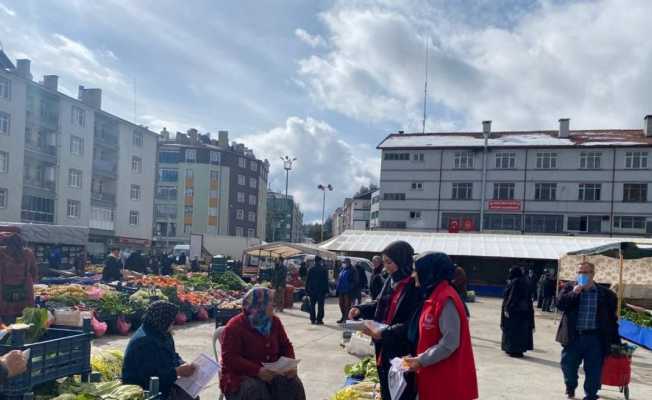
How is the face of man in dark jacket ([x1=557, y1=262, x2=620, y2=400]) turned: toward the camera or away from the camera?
toward the camera

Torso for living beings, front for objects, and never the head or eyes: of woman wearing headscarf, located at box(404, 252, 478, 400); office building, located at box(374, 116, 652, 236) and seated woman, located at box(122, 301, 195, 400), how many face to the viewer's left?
1

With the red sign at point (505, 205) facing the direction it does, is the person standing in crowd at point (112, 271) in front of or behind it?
in front

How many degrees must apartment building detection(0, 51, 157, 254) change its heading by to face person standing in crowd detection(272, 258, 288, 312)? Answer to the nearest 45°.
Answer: approximately 45° to its right

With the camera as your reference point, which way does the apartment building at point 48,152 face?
facing the viewer and to the right of the viewer

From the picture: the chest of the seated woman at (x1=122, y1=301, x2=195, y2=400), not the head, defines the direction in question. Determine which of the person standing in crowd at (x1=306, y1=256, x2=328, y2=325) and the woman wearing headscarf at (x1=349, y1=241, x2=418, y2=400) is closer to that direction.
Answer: the woman wearing headscarf

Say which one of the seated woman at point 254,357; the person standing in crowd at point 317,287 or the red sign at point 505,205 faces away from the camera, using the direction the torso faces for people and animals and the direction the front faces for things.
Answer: the person standing in crowd

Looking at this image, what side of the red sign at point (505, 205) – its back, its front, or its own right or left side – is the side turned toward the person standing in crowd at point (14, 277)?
front

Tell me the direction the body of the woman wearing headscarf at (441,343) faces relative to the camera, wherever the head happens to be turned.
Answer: to the viewer's left

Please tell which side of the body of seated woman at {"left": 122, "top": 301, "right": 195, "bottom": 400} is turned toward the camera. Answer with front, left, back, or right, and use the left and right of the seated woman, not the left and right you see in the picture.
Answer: right

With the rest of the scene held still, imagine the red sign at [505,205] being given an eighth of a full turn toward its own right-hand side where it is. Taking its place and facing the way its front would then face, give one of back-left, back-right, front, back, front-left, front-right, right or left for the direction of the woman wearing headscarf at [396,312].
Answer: front-left

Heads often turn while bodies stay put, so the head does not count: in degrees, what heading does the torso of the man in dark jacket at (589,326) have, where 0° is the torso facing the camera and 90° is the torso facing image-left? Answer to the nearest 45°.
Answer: approximately 0°

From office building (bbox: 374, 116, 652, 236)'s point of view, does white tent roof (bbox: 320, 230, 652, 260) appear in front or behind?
in front

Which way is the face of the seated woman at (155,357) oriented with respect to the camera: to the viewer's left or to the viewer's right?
to the viewer's right
